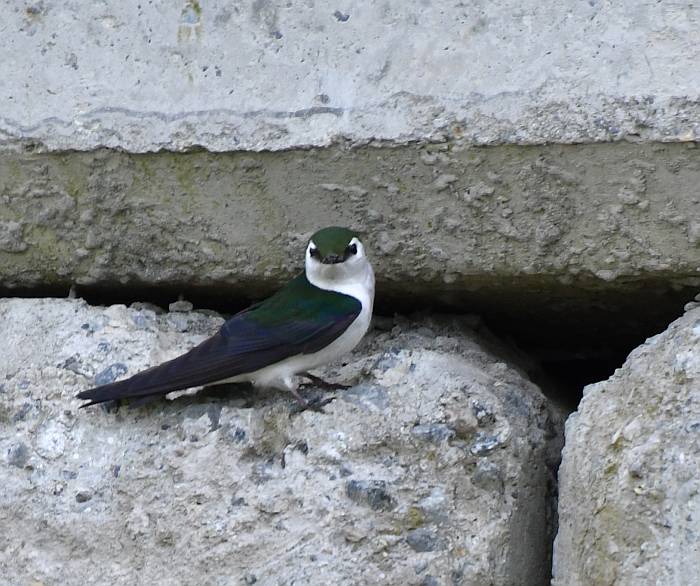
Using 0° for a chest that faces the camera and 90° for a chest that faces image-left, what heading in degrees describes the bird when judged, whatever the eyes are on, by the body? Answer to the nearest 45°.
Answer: approximately 270°
